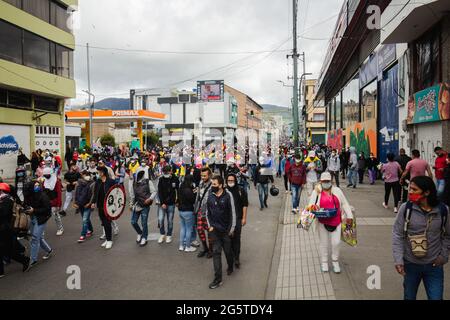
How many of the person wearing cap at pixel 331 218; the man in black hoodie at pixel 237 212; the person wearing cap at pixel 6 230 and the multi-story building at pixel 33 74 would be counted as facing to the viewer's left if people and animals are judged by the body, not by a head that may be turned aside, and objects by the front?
1

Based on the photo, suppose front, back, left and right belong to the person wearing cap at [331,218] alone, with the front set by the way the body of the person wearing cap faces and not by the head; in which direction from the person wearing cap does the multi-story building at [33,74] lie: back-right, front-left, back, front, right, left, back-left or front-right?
back-right

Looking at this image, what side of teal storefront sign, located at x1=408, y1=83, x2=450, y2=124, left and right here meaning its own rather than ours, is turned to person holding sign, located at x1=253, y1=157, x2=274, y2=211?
front

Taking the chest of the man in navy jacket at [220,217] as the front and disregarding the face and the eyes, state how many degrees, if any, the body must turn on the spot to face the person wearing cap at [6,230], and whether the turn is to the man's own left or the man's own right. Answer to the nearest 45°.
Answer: approximately 45° to the man's own right

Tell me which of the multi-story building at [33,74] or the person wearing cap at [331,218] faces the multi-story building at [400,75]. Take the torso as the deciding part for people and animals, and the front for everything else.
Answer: the multi-story building at [33,74]

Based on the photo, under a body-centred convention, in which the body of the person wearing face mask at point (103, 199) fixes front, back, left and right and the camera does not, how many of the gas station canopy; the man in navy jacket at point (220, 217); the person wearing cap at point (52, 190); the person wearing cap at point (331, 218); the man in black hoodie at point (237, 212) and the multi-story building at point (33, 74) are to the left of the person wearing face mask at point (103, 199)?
3

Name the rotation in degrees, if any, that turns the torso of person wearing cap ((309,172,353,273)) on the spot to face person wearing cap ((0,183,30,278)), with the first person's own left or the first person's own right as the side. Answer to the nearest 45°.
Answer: approximately 90° to the first person's own right

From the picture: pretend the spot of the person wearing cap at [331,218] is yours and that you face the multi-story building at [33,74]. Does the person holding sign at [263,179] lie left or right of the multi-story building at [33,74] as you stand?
right

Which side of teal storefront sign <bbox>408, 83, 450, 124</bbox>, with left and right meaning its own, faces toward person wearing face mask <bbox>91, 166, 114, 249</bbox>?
front

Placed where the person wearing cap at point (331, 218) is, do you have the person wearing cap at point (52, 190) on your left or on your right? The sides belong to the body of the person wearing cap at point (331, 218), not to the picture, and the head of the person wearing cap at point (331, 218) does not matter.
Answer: on your right

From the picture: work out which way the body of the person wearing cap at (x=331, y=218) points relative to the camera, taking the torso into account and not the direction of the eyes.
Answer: toward the camera

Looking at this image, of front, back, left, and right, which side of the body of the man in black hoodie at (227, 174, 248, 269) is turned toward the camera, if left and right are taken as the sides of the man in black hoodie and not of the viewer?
front

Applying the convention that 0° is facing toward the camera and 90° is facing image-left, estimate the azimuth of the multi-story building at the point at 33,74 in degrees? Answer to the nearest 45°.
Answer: approximately 315°

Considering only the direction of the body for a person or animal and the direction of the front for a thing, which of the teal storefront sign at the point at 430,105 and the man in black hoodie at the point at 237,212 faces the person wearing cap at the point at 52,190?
the teal storefront sign

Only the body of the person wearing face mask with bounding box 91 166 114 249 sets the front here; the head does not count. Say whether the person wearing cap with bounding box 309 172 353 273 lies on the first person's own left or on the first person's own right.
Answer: on the first person's own left
